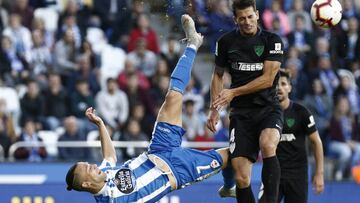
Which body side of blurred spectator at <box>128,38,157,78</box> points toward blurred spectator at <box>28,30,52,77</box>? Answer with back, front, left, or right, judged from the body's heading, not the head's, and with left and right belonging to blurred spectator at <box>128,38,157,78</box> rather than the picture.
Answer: right

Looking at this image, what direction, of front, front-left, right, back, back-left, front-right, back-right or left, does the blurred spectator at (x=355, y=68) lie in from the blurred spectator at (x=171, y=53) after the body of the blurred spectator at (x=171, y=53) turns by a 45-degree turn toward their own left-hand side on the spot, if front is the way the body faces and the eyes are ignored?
front-left

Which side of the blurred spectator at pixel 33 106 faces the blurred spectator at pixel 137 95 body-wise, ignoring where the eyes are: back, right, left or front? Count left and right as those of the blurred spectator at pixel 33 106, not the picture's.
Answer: left

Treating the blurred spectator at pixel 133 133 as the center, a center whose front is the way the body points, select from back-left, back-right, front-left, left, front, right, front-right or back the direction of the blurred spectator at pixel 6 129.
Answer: right

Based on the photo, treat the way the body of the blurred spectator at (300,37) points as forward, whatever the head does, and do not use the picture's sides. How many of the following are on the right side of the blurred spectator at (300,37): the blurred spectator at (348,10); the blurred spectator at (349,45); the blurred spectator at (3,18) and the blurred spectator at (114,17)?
2

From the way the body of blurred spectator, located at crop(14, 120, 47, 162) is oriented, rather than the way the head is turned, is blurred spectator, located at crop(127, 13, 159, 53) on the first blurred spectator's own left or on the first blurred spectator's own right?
on the first blurred spectator's own left
